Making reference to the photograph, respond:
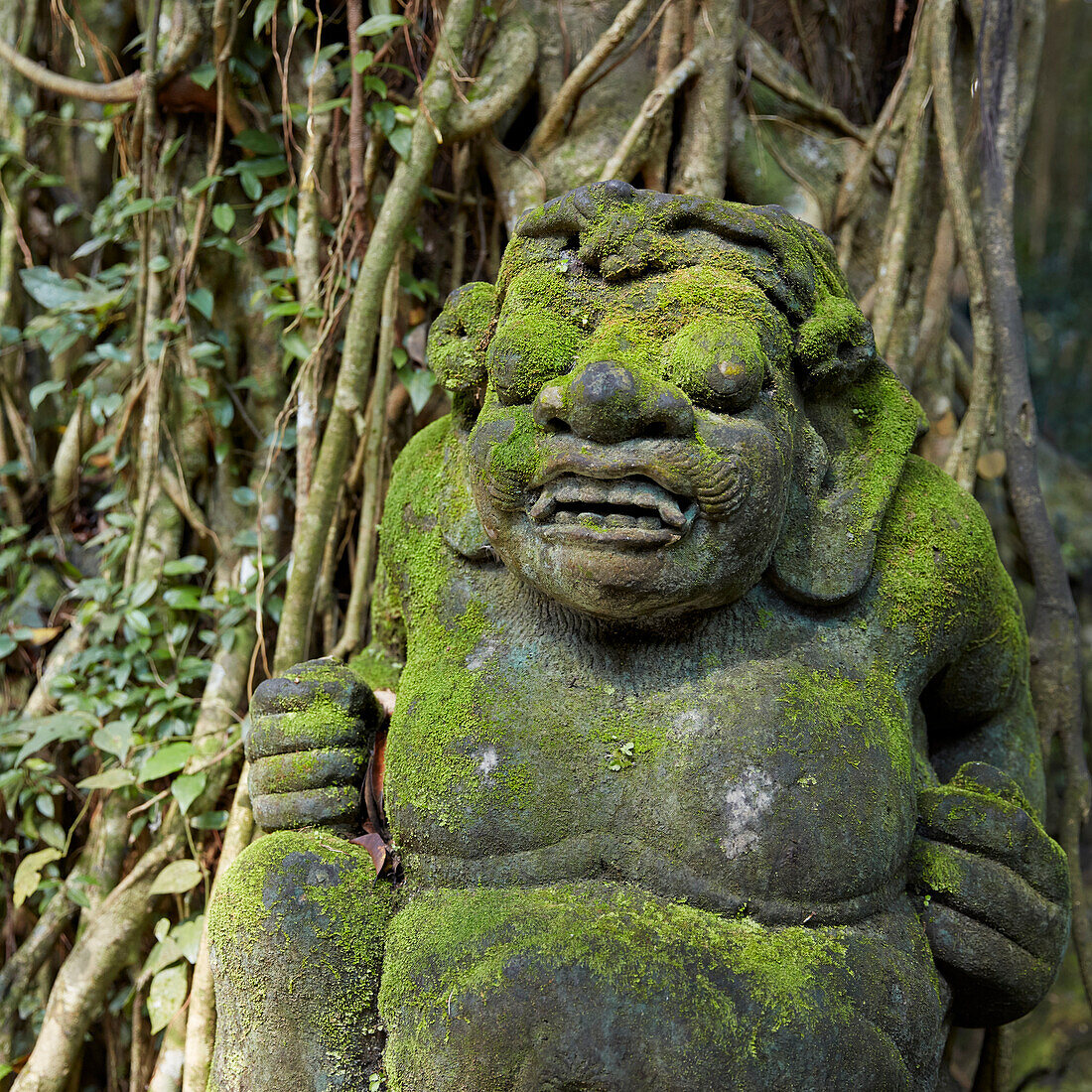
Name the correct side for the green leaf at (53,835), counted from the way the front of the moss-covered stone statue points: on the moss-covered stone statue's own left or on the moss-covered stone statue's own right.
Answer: on the moss-covered stone statue's own right

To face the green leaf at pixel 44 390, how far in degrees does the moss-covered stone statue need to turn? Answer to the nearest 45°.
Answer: approximately 135° to its right

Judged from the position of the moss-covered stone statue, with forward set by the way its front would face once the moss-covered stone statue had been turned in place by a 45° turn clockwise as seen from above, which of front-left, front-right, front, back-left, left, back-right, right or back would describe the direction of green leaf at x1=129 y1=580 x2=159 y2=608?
right

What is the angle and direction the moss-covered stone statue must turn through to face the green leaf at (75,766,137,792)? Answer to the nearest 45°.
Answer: approximately 135° to its right

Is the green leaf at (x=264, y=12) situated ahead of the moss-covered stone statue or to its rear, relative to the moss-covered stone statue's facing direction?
to the rear

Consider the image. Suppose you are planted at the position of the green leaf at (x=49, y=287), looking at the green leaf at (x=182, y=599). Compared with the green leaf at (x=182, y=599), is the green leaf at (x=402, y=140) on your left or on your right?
left

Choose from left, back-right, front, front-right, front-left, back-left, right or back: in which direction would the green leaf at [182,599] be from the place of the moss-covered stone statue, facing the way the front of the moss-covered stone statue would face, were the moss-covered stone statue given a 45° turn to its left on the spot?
back

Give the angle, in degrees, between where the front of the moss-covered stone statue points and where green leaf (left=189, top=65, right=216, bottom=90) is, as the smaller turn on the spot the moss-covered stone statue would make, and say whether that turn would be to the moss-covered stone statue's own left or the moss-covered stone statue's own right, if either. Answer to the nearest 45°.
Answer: approximately 135° to the moss-covered stone statue's own right

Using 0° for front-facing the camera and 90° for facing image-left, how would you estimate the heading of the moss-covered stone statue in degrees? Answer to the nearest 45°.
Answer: approximately 0°

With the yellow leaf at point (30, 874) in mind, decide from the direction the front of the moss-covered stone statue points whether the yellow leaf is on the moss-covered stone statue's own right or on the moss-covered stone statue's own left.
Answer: on the moss-covered stone statue's own right
